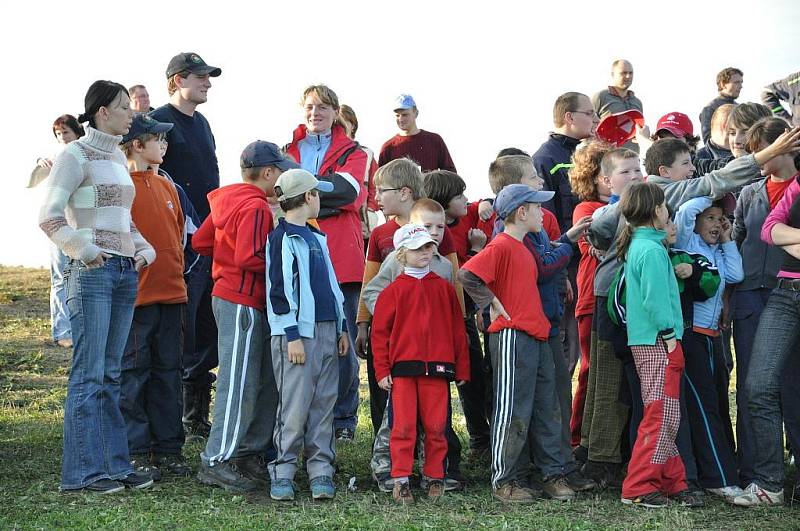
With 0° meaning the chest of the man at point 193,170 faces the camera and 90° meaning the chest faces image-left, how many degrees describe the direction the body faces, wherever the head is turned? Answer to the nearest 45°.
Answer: approximately 315°

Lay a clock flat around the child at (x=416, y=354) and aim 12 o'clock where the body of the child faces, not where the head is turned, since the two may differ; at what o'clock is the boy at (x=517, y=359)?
The boy is roughly at 9 o'clock from the child.

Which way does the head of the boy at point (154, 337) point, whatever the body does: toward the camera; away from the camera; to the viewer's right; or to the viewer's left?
to the viewer's right

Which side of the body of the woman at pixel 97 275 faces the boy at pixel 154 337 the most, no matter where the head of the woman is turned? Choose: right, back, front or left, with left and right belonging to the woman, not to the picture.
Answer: left

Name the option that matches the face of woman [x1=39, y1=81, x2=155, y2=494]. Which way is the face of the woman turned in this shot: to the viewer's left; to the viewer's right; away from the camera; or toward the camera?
to the viewer's right

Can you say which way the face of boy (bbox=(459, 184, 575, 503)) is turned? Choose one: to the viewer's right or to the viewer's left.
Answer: to the viewer's right

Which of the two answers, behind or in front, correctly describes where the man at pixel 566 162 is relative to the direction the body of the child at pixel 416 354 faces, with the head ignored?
behind

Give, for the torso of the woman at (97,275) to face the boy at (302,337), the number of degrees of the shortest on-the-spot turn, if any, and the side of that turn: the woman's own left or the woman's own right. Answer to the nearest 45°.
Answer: approximately 45° to the woman's own left

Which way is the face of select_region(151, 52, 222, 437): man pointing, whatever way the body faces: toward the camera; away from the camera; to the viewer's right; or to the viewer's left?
to the viewer's right

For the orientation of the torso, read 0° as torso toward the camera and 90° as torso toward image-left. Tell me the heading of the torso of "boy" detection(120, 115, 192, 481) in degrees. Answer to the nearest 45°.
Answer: approximately 315°

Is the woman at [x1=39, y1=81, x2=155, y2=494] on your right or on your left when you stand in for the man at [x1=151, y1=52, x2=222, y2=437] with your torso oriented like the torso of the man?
on your right
